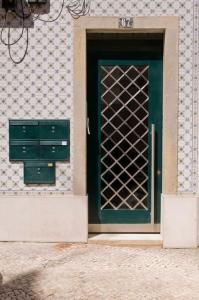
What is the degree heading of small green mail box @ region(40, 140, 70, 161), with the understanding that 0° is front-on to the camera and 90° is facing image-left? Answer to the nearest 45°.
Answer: approximately 0°

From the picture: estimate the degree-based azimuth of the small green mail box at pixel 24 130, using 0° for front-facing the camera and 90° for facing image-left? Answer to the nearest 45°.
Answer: approximately 0°
